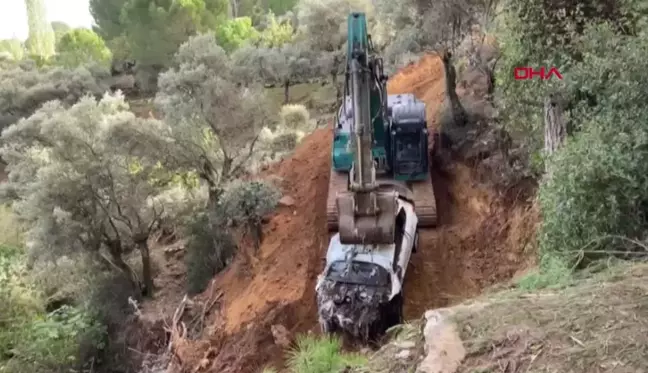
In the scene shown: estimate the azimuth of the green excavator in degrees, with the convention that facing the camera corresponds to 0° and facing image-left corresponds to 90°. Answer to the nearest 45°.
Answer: approximately 0°

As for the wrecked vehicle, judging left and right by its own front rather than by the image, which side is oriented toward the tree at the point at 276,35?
back

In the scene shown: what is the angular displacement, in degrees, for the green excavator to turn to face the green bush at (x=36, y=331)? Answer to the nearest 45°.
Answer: approximately 90° to its right

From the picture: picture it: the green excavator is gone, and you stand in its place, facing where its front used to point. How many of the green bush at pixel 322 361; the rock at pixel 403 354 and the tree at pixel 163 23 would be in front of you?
2

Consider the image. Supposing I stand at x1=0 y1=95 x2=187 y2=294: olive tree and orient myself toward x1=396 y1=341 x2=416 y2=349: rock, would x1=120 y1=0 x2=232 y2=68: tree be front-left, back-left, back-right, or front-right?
back-left

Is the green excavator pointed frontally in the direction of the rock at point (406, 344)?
yes

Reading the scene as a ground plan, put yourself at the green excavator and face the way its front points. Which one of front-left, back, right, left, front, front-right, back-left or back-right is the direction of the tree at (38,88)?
back-right

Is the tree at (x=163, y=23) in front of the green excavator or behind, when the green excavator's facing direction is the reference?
behind

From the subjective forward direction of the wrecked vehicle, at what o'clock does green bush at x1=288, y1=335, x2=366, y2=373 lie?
The green bush is roughly at 12 o'clock from the wrecked vehicle.

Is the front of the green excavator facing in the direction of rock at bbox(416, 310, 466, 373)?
yes

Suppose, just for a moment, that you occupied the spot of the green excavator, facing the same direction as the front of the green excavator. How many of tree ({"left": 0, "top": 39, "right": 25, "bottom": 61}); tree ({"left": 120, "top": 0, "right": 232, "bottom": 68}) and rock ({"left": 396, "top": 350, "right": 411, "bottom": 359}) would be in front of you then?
1

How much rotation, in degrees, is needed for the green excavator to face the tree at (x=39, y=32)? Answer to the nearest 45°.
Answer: approximately 135° to its right

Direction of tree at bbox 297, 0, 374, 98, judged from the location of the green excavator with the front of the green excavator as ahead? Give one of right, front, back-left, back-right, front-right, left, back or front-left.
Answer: back

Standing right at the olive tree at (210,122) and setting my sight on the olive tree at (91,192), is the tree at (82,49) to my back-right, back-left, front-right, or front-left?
back-right
